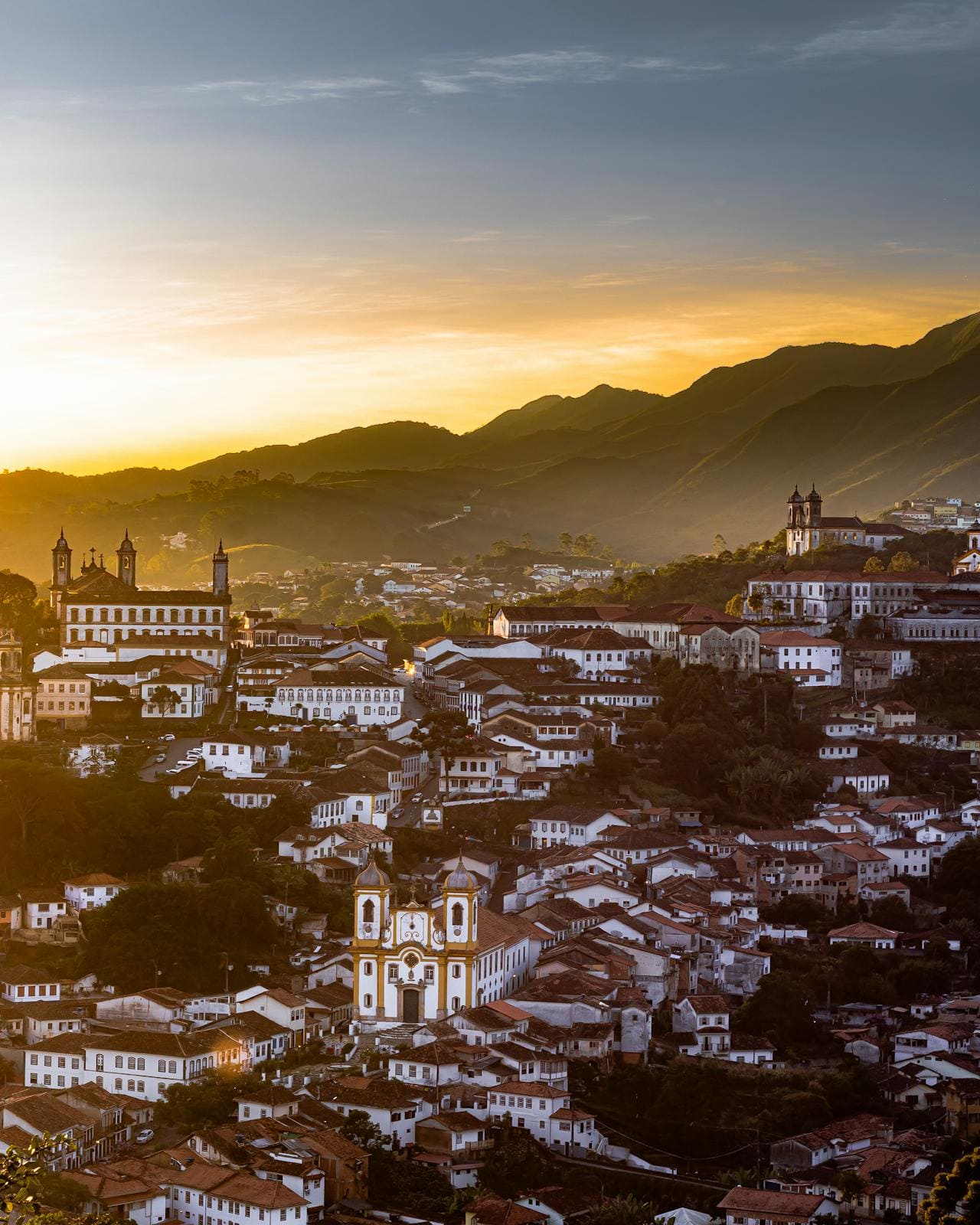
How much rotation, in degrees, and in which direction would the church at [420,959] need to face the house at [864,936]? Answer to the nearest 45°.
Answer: approximately 135° to its left

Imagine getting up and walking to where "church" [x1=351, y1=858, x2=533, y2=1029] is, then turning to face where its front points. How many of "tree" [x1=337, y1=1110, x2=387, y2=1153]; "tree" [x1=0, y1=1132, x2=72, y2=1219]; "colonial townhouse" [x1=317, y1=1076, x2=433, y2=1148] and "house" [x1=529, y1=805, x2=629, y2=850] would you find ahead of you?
3

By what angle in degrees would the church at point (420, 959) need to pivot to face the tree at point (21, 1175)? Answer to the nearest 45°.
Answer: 0° — it already faces it

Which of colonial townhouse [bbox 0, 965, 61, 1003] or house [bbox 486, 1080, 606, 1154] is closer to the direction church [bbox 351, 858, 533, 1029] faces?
the house

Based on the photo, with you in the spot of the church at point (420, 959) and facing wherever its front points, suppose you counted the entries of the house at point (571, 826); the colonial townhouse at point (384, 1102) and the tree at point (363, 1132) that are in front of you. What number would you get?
2

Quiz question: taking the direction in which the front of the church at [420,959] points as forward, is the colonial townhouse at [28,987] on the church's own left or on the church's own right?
on the church's own right

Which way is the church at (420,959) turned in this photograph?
toward the camera

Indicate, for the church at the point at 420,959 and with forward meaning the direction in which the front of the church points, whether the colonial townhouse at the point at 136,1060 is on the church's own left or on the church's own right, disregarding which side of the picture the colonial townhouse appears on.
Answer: on the church's own right

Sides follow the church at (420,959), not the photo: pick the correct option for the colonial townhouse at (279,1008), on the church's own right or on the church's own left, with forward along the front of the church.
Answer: on the church's own right

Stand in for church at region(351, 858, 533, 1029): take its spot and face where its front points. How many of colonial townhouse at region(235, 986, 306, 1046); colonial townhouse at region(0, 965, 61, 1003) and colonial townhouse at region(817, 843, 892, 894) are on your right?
2

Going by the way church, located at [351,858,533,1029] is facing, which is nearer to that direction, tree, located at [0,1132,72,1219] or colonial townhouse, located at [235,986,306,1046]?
the tree

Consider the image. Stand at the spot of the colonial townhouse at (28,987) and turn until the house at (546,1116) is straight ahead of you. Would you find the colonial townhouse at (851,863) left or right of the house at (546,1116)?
left

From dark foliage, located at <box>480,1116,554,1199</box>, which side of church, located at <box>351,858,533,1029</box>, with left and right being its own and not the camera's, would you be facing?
front

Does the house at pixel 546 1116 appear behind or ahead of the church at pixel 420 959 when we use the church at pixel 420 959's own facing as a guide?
ahead

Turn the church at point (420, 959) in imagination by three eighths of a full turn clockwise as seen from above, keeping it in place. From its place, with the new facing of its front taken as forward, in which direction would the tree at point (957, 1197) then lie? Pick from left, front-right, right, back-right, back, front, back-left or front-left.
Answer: back

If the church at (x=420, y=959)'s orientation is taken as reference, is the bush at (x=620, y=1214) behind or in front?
in front

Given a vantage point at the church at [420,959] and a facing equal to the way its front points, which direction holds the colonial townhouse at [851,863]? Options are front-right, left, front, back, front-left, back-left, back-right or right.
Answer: back-left

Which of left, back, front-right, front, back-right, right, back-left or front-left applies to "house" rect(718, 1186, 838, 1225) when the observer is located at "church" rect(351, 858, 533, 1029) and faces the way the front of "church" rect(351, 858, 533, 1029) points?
front-left

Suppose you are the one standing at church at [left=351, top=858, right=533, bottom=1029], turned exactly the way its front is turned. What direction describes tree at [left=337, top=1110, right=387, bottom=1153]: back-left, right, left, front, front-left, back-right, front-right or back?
front

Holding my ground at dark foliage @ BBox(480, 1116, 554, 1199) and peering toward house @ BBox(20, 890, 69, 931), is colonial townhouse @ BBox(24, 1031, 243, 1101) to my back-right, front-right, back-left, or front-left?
front-left
